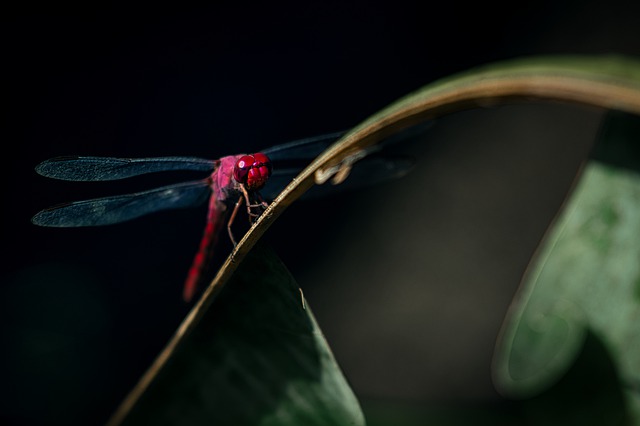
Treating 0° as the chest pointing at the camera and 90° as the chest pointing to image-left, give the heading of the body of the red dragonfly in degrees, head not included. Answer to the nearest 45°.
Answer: approximately 315°
